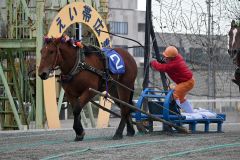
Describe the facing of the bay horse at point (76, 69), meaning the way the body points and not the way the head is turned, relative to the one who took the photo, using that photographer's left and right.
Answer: facing the viewer and to the left of the viewer

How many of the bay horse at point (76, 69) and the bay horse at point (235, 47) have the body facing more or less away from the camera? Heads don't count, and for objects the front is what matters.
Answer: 0

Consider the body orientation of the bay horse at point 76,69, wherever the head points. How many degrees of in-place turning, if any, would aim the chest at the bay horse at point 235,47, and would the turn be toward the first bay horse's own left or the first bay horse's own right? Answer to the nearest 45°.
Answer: approximately 135° to the first bay horse's own left

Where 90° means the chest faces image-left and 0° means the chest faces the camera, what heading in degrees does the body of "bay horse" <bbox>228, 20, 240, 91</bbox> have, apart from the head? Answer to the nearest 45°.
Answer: approximately 45°

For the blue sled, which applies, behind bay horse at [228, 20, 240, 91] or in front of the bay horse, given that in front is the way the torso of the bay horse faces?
in front

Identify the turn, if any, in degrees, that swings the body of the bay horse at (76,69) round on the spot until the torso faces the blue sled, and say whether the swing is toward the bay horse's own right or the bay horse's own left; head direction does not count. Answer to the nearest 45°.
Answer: approximately 180°

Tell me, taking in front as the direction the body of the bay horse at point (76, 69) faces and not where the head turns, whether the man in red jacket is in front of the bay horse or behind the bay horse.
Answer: behind
